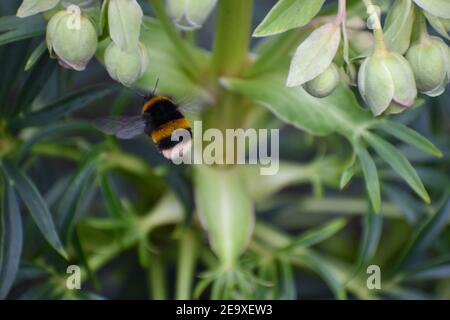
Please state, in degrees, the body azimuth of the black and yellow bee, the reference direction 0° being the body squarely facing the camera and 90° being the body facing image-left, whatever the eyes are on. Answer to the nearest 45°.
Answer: approximately 135°
